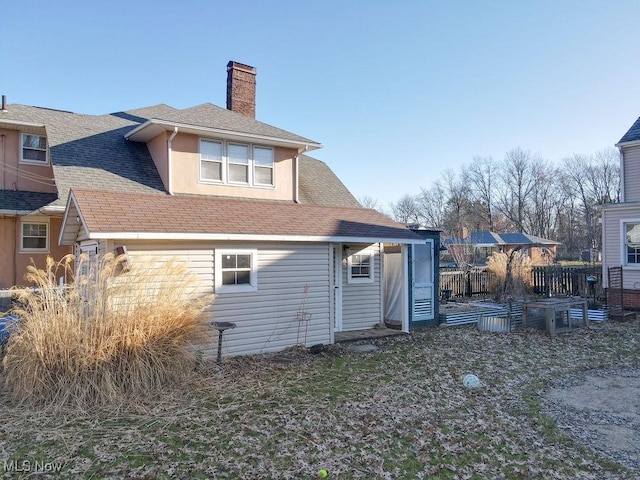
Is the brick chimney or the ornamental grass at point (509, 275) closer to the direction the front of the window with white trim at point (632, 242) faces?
the brick chimney

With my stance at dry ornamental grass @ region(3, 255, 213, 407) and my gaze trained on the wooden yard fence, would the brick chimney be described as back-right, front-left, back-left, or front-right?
front-left

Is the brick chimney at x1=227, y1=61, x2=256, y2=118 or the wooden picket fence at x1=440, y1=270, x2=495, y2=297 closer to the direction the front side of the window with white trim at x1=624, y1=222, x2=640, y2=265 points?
the brick chimney

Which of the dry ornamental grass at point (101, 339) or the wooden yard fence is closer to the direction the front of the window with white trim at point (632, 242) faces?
the dry ornamental grass

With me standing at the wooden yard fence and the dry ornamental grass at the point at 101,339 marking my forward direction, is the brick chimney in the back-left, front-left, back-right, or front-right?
front-right

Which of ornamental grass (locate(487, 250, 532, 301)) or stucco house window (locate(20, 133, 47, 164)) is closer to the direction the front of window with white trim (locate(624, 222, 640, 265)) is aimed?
the stucco house window

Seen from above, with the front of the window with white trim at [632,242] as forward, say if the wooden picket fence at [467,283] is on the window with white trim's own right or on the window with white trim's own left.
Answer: on the window with white trim's own right

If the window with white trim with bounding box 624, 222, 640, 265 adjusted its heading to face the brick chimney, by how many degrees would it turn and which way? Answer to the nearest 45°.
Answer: approximately 45° to its right

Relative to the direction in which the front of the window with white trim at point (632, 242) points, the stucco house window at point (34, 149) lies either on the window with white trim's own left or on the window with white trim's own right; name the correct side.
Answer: on the window with white trim's own right

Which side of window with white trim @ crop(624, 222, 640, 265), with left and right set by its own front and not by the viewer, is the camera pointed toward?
front

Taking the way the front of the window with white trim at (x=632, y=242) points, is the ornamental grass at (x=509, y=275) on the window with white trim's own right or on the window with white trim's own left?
on the window with white trim's own right

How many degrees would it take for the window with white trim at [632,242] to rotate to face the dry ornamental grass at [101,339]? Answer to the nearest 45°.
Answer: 0° — it already faces it

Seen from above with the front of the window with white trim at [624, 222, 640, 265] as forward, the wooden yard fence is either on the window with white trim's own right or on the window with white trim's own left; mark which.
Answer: on the window with white trim's own right
